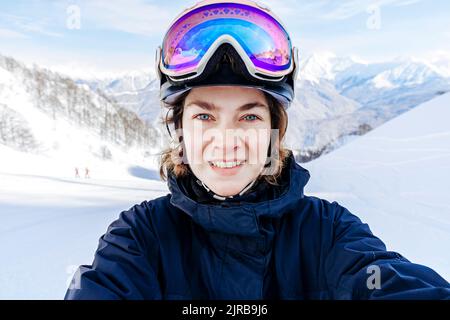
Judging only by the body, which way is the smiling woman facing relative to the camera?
toward the camera
